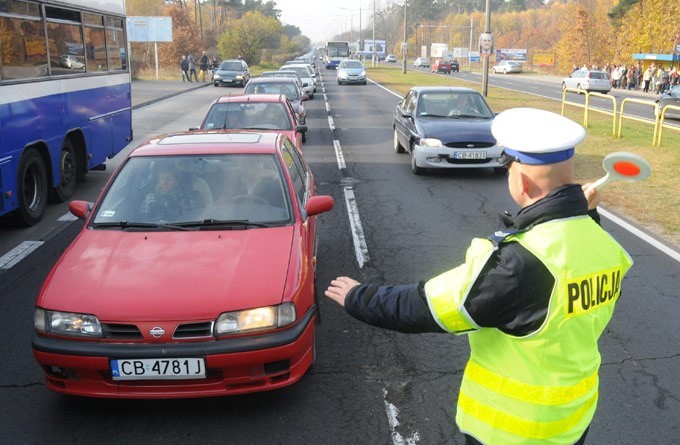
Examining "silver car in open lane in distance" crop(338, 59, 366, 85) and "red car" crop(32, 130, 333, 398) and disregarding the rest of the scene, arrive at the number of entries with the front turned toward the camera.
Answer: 2

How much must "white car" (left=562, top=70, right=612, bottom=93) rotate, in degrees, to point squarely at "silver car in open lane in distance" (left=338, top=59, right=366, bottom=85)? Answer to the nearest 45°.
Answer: approximately 45° to its left

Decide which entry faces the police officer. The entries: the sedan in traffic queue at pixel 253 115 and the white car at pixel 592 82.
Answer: the sedan in traffic queue

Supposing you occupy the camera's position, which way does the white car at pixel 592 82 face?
facing away from the viewer and to the left of the viewer

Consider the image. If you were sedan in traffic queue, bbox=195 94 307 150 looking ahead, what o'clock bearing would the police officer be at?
The police officer is roughly at 12 o'clock from the sedan in traffic queue.

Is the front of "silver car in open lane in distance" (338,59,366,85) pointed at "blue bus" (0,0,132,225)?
yes

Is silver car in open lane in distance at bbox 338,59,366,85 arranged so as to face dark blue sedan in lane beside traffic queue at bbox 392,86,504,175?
yes

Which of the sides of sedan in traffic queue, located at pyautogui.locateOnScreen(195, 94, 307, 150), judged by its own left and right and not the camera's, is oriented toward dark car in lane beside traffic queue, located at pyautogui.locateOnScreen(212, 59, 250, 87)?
back

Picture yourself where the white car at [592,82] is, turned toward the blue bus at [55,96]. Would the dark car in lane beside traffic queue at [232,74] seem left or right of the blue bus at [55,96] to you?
right

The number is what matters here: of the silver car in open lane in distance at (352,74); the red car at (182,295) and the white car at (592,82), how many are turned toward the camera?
2

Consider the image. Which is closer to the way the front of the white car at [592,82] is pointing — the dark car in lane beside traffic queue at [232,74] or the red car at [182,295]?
the dark car in lane beside traffic queue

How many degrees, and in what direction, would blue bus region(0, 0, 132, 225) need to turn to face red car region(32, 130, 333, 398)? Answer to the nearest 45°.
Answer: approximately 45° to its left

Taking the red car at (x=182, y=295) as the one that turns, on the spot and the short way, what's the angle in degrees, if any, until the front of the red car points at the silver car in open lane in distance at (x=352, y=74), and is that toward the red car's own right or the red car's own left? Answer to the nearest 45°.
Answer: approximately 180°

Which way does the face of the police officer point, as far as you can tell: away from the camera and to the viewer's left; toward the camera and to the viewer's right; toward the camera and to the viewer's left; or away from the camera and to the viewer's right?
away from the camera and to the viewer's left
